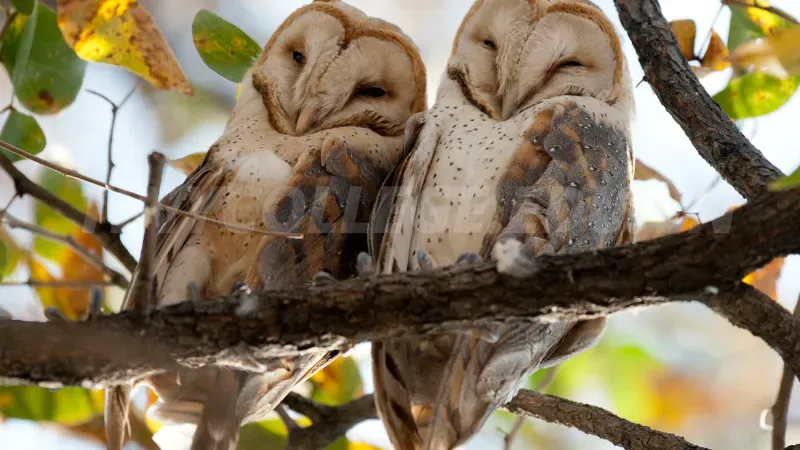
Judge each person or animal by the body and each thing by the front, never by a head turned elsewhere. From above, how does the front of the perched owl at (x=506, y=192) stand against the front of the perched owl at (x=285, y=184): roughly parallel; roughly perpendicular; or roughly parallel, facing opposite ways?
roughly parallel

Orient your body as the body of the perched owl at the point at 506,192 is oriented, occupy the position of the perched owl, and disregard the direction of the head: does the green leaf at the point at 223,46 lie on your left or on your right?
on your right

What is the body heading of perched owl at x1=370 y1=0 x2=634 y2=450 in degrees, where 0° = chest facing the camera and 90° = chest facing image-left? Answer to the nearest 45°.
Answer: approximately 45°

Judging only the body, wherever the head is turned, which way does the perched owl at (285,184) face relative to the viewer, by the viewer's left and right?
facing the viewer and to the left of the viewer

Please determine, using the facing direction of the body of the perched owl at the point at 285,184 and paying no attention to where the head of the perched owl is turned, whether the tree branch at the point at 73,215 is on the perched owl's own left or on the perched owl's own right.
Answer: on the perched owl's own right

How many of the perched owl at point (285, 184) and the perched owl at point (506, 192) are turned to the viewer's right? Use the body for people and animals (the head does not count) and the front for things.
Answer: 0

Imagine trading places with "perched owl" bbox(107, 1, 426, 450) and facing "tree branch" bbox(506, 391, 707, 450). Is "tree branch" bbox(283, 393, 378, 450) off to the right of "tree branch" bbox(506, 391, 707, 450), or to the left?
left

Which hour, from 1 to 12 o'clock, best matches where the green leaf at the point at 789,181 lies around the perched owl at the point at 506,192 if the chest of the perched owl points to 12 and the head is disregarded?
The green leaf is roughly at 8 o'clock from the perched owl.

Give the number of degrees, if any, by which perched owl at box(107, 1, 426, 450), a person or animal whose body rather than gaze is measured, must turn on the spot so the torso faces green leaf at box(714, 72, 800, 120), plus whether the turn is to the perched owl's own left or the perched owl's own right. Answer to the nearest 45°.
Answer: approximately 135° to the perched owl's own left

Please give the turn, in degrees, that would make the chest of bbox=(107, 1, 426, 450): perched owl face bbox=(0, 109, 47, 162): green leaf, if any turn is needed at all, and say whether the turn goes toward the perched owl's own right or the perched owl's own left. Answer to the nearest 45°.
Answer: approximately 45° to the perched owl's own right
